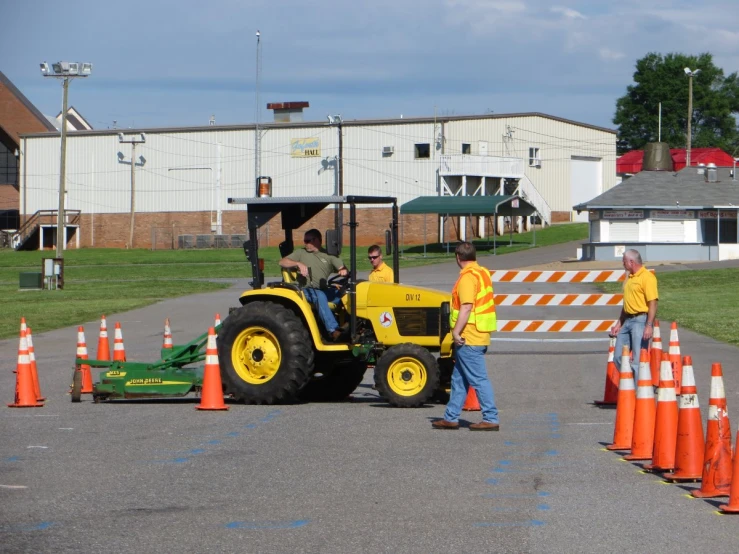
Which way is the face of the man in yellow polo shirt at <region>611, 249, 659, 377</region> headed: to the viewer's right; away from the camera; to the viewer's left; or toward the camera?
to the viewer's left

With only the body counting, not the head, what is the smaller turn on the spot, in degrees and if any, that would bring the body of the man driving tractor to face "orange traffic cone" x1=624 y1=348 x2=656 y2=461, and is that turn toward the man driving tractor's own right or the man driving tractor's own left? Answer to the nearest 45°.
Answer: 0° — they already face it

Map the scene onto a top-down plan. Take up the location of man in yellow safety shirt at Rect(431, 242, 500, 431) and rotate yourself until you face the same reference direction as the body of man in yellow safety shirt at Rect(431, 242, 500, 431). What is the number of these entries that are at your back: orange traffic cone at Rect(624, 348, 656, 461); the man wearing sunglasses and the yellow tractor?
1

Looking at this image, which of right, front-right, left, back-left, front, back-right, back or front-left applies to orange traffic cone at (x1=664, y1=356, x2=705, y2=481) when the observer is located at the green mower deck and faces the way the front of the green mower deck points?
front-right

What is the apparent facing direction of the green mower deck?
to the viewer's right

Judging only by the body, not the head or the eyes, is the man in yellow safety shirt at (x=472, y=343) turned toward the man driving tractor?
yes

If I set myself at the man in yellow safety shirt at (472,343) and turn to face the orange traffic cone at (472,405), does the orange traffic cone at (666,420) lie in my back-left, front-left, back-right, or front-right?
back-right

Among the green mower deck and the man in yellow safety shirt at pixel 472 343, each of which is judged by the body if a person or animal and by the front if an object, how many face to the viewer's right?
1

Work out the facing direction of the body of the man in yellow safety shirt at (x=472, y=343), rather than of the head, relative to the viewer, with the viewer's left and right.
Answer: facing away from the viewer and to the left of the viewer

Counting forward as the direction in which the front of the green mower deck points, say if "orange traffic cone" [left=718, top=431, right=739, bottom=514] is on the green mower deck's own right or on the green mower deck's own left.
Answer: on the green mower deck's own right

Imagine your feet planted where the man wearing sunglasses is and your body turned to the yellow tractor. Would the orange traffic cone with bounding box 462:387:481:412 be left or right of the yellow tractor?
left

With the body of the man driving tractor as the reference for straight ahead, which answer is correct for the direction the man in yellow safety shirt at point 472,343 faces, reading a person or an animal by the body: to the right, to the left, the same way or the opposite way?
the opposite way

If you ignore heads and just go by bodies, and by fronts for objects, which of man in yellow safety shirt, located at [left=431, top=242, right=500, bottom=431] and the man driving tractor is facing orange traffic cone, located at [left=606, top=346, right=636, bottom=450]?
the man driving tractor

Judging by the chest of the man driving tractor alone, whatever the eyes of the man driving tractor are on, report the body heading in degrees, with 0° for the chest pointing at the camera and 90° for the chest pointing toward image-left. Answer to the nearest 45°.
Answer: approximately 315°
